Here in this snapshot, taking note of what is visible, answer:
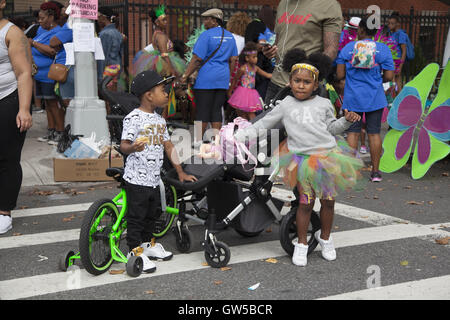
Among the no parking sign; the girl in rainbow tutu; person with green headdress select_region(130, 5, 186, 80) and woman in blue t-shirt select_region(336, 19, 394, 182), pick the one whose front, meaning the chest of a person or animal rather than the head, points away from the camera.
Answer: the woman in blue t-shirt

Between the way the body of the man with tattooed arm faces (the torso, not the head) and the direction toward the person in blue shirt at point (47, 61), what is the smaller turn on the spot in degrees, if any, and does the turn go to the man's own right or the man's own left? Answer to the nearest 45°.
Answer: approximately 90° to the man's own right

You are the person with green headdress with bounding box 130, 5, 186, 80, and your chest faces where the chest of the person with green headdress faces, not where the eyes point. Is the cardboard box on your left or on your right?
on your right

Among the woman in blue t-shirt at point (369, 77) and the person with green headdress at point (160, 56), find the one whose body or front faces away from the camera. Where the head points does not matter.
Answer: the woman in blue t-shirt

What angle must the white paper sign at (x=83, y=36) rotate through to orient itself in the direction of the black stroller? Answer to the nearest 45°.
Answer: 0° — it already faces it

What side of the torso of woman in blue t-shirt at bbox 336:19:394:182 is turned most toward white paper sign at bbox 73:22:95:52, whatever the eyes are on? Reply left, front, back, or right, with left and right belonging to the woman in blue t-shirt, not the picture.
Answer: left

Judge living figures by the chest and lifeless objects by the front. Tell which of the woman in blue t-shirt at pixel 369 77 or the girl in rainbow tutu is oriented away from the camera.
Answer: the woman in blue t-shirt

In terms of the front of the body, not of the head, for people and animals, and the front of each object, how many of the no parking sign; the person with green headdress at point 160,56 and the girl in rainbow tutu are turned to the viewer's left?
0

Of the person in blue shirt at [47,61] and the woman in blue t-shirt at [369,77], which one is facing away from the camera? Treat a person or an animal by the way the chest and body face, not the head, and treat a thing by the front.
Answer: the woman in blue t-shirt

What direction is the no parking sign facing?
toward the camera

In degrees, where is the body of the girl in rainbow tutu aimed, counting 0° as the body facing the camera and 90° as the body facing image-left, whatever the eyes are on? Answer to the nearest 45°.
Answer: approximately 0°
